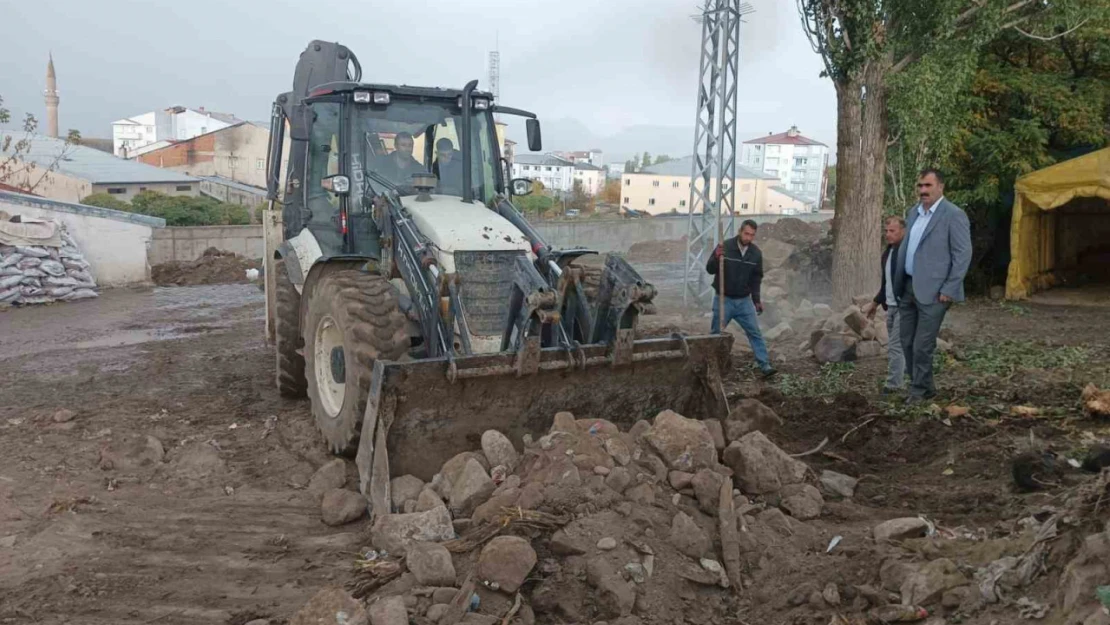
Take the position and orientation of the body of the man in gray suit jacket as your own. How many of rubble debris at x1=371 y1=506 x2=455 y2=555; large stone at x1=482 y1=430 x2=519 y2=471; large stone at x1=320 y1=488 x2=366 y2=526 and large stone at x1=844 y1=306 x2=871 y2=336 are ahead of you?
3

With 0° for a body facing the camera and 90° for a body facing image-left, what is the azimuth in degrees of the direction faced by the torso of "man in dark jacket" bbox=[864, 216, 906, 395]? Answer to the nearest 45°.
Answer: approximately 45°

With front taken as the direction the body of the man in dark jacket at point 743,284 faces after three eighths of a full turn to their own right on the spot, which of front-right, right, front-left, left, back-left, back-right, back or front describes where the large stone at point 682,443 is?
back-left

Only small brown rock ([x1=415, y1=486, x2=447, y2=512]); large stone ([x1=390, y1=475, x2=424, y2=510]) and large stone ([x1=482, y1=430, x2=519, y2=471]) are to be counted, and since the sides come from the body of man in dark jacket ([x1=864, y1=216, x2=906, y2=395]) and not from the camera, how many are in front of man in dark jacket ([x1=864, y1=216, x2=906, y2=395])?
3

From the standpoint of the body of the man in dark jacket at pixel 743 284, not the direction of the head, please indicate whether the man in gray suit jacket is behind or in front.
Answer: in front

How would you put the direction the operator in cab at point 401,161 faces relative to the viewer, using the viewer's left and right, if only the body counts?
facing the viewer and to the right of the viewer

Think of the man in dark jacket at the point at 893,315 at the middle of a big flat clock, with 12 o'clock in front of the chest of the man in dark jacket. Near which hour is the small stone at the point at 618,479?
The small stone is roughly at 11 o'clock from the man in dark jacket.

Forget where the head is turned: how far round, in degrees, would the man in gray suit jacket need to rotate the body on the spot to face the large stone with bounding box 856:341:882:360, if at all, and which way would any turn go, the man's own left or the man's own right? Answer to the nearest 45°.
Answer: approximately 135° to the man's own right

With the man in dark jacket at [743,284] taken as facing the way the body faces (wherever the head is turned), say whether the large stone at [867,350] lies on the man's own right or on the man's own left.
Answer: on the man's own left
